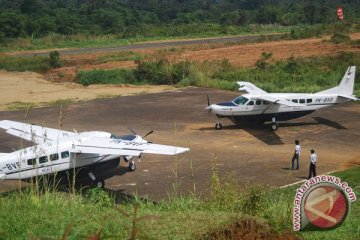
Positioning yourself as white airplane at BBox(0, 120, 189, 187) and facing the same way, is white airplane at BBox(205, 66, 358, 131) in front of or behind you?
in front

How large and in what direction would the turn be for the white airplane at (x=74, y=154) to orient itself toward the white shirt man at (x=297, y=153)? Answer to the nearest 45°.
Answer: approximately 45° to its right

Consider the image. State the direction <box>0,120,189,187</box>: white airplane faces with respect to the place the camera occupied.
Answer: facing away from the viewer and to the right of the viewer
